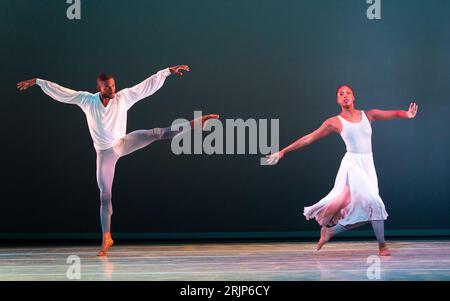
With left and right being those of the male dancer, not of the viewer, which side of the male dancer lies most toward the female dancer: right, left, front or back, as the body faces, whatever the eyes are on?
left

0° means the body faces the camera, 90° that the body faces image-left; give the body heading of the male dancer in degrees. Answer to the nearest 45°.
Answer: approximately 0°
